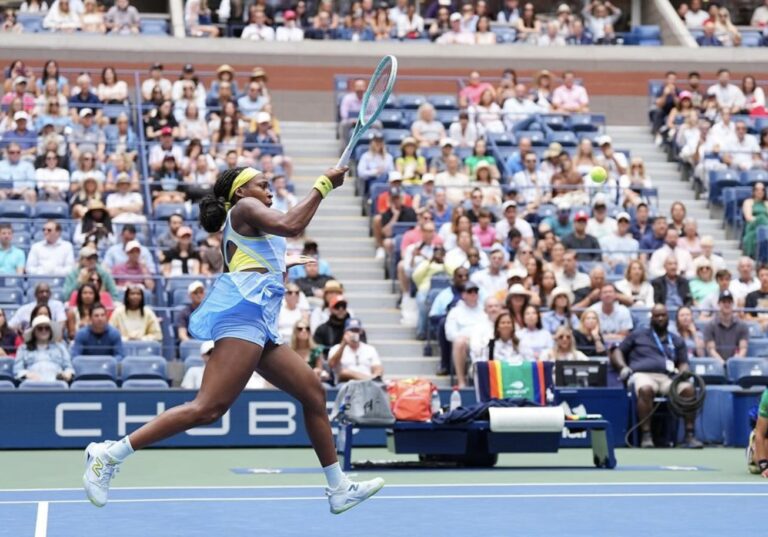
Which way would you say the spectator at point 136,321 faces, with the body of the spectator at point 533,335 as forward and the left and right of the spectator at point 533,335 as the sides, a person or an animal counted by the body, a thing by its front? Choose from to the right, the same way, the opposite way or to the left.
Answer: the same way

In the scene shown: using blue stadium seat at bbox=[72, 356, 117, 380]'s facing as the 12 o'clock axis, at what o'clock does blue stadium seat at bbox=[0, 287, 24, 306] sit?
blue stadium seat at bbox=[0, 287, 24, 306] is roughly at 5 o'clock from blue stadium seat at bbox=[72, 356, 117, 380].

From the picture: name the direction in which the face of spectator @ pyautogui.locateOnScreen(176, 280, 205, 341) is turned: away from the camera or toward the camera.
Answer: toward the camera

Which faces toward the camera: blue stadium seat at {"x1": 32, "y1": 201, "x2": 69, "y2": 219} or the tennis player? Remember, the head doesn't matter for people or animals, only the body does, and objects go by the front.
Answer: the blue stadium seat

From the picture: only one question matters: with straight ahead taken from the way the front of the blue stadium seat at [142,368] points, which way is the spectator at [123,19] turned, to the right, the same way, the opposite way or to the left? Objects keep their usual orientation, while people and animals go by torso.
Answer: the same way

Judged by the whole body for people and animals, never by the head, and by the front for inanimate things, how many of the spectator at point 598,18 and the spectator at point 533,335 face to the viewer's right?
0

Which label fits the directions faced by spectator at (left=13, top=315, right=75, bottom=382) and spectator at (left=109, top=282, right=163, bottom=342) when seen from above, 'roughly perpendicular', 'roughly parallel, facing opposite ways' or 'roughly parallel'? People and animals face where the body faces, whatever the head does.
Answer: roughly parallel

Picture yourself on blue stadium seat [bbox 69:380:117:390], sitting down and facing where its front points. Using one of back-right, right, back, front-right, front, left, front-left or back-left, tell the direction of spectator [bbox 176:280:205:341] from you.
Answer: back-left

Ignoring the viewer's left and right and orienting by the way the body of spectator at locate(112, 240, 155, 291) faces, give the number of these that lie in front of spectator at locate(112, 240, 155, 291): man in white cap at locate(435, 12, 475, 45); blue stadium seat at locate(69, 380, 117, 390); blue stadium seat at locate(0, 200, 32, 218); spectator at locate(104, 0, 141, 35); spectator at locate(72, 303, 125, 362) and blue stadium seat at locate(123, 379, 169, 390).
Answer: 3

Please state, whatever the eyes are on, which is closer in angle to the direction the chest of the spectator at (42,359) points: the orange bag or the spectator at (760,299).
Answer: the orange bag

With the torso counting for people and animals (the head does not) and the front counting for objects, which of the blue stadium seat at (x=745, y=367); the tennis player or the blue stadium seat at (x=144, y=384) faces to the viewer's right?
the tennis player

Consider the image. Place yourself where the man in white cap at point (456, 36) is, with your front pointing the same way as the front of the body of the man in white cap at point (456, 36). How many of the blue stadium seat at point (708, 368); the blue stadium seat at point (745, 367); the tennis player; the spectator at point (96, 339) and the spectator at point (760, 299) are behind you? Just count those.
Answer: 0

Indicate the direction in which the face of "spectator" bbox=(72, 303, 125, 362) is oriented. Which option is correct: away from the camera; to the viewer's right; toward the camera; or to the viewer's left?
toward the camera

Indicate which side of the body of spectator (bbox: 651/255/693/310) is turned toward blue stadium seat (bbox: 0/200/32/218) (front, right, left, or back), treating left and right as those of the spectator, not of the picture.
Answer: right

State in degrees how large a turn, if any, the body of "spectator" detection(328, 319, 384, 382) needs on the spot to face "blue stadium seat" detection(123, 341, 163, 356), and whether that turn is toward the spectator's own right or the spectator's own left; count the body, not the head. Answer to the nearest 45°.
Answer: approximately 90° to the spectator's own right

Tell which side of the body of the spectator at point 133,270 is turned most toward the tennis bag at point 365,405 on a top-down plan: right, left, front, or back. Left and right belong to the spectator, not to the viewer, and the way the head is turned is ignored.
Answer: front

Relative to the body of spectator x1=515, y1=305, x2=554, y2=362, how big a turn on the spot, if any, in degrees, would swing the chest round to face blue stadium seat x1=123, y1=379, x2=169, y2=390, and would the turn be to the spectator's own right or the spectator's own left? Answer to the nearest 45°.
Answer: approximately 90° to the spectator's own right

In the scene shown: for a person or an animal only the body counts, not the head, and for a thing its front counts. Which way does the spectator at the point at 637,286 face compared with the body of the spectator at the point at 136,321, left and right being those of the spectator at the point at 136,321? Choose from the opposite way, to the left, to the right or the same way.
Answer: the same way

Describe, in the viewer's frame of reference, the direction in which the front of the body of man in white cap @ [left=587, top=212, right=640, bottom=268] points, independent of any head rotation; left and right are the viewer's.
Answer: facing the viewer

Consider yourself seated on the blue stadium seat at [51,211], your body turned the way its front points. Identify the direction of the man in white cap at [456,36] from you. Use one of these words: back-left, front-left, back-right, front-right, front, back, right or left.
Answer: back-left

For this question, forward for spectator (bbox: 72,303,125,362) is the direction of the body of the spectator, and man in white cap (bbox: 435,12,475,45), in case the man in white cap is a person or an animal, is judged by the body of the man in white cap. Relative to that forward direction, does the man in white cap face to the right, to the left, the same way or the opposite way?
the same way

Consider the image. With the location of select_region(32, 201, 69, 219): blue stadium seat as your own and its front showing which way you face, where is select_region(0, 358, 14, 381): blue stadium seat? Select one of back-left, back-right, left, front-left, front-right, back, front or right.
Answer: front

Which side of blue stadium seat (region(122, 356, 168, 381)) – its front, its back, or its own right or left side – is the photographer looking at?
front
